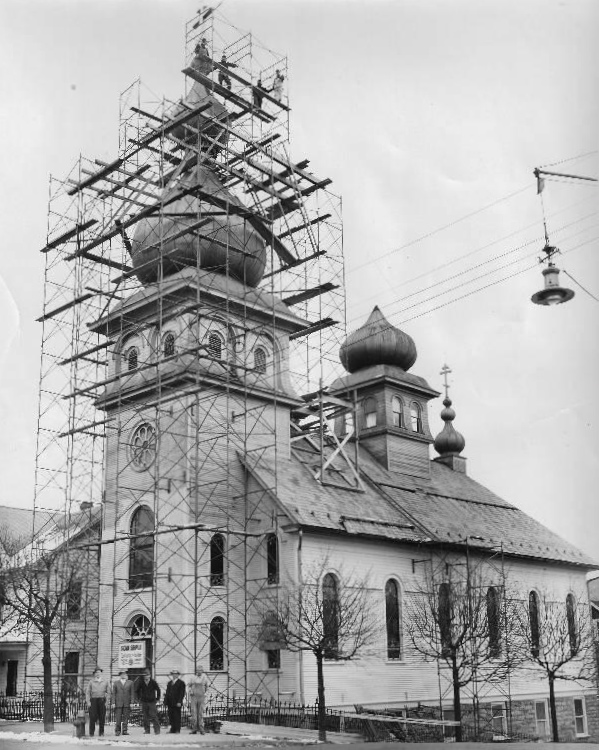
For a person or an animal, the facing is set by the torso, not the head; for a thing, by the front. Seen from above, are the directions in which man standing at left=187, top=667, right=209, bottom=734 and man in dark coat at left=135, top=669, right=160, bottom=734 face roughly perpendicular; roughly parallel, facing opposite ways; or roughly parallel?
roughly parallel

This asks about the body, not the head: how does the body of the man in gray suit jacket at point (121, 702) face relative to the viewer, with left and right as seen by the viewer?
facing the viewer

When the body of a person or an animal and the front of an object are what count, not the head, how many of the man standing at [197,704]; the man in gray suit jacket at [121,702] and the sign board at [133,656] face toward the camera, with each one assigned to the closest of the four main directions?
3

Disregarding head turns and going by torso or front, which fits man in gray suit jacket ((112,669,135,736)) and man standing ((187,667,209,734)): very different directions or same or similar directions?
same or similar directions

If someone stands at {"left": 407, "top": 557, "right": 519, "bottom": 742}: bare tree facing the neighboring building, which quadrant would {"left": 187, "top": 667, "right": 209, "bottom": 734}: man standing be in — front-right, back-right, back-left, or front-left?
front-left

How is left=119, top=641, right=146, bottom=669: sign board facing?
toward the camera

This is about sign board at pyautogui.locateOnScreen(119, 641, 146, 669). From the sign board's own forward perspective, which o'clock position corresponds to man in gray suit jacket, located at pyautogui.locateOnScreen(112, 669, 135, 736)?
The man in gray suit jacket is roughly at 12 o'clock from the sign board.

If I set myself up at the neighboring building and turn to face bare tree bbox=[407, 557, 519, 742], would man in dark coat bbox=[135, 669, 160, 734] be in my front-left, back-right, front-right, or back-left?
front-right

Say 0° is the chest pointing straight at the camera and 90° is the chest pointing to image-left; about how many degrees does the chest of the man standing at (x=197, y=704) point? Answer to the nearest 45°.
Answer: approximately 0°

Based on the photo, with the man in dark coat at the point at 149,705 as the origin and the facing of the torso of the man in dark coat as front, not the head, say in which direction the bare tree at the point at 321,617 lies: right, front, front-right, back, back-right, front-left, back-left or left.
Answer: back-left
